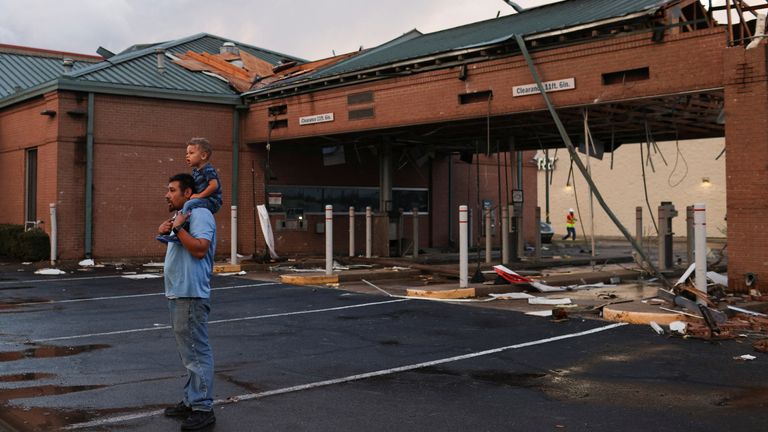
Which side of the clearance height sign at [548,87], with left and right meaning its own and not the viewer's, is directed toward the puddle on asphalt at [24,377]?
front

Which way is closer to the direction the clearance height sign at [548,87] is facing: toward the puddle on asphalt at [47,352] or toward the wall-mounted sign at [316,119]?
the puddle on asphalt

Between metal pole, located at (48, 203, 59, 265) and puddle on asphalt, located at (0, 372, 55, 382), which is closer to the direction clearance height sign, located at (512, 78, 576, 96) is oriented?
the puddle on asphalt

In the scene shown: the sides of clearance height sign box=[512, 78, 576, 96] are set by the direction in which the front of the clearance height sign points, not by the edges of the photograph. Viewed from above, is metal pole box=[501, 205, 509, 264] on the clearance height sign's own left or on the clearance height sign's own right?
on the clearance height sign's own right

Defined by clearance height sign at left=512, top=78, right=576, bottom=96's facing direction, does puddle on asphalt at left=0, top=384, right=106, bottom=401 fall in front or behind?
in front

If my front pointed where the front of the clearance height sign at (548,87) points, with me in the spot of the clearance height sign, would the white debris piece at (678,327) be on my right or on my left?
on my left

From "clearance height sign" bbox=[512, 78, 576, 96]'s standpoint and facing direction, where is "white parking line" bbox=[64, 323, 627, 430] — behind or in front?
in front

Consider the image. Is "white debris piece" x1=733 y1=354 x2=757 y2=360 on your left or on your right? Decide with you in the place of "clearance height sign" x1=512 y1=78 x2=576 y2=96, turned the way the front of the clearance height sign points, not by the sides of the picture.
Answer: on your left

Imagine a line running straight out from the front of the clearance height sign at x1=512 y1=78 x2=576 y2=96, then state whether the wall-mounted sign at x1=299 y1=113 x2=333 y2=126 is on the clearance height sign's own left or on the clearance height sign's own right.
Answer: on the clearance height sign's own right

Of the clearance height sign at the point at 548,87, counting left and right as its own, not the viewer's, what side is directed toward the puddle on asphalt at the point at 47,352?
front

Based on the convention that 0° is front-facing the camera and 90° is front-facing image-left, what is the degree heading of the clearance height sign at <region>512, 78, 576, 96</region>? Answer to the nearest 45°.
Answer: approximately 45°

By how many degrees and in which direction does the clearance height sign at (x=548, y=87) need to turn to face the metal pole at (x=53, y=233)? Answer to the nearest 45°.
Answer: approximately 45° to its right
